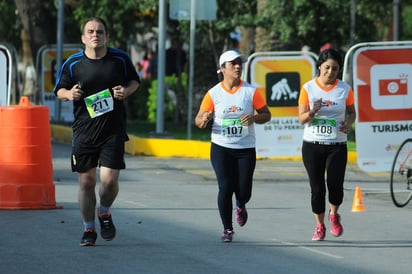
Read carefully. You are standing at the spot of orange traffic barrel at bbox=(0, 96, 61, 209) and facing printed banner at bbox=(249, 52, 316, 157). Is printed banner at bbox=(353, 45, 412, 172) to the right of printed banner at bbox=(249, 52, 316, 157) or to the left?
right

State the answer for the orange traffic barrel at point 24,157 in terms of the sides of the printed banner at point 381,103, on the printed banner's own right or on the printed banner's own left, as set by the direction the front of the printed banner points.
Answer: on the printed banner's own right

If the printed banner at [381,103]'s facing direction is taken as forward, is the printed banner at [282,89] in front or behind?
behind

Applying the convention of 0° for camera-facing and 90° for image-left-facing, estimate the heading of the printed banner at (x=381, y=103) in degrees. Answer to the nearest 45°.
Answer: approximately 0°

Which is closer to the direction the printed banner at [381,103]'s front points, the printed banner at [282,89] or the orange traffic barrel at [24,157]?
the orange traffic barrel
